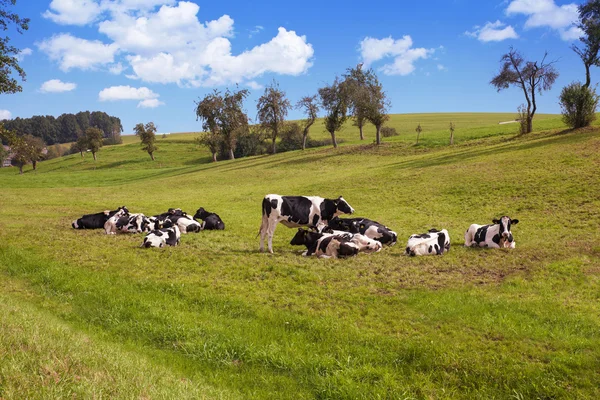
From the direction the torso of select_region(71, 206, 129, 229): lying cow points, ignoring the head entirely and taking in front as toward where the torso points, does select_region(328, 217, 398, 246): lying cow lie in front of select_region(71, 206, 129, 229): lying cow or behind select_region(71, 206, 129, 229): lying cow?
in front

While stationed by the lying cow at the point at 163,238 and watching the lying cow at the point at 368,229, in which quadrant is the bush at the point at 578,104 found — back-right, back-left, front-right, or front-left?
front-left

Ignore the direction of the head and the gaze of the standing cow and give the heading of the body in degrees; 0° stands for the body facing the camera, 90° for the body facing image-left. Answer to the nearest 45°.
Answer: approximately 270°

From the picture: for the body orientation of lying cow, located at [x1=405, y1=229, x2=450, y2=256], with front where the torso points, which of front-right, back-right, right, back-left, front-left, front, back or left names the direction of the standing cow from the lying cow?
back-left

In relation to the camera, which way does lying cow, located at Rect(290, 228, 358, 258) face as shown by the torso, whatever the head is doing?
to the viewer's left
